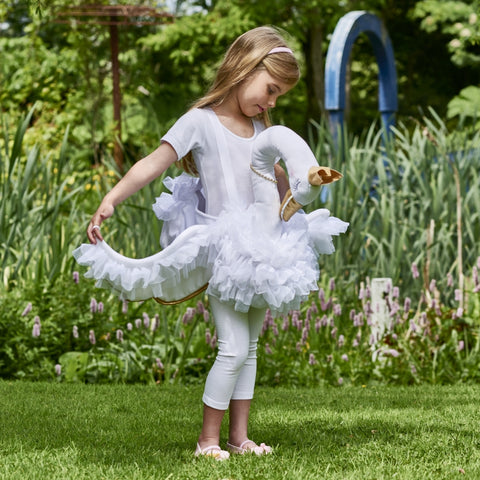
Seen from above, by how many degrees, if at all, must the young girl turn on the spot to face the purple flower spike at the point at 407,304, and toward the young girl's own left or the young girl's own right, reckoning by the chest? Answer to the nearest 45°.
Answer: approximately 90° to the young girl's own left

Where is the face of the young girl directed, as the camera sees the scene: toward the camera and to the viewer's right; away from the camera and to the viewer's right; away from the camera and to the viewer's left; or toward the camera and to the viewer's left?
toward the camera and to the viewer's right

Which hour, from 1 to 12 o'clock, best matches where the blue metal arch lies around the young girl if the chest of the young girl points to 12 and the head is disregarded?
The blue metal arch is roughly at 8 o'clock from the young girl.

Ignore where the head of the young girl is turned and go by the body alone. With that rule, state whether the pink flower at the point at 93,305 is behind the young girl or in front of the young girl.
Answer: behind

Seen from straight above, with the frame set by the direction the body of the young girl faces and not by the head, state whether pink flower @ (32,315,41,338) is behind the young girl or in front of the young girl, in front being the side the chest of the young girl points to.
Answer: behind

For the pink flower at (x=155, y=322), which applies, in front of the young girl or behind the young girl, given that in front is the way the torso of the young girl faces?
behind

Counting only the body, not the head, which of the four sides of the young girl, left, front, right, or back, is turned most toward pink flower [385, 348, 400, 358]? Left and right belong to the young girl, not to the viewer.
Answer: left

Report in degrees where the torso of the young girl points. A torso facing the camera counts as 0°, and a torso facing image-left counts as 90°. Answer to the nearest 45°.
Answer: approximately 315°

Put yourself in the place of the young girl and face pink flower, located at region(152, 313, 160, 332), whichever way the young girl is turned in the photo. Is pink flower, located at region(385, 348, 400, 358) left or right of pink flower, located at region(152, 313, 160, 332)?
right
